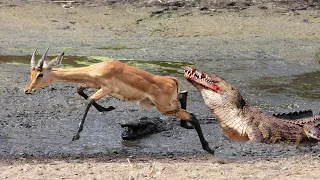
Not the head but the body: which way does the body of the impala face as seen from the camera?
to the viewer's left

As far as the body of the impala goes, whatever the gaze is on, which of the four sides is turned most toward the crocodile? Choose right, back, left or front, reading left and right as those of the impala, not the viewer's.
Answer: back

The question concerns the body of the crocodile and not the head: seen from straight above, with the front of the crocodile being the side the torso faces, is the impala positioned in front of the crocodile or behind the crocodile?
in front

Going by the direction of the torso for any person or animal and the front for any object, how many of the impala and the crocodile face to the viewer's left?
2

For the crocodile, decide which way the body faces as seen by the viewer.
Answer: to the viewer's left
